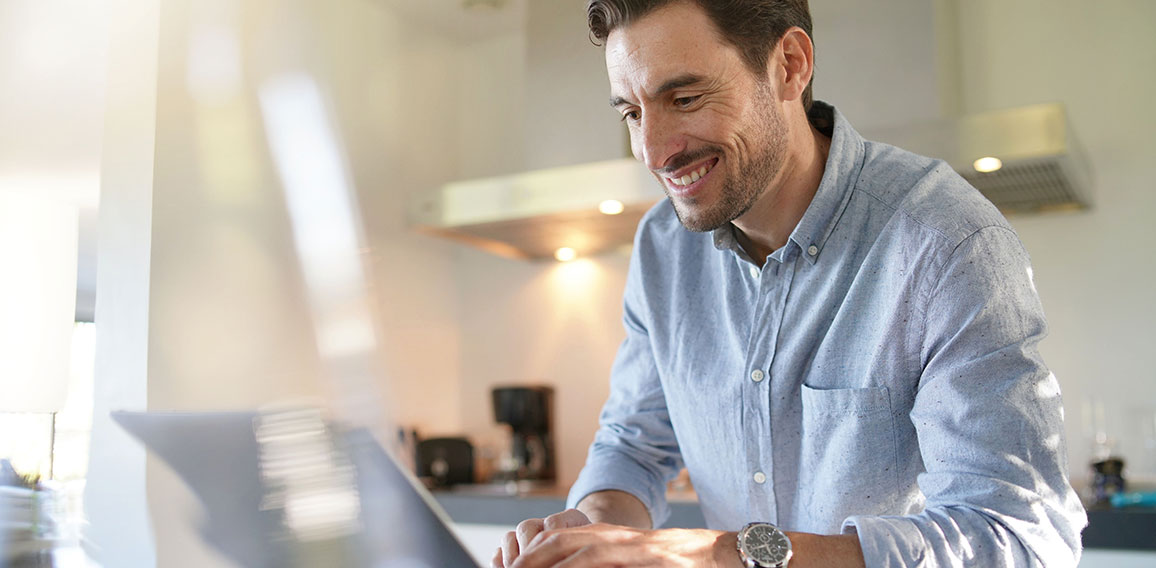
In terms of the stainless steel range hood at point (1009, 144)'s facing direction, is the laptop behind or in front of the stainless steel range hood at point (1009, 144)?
in front

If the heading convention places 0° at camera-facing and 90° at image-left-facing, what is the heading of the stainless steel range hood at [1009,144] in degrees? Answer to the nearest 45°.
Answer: approximately 45°

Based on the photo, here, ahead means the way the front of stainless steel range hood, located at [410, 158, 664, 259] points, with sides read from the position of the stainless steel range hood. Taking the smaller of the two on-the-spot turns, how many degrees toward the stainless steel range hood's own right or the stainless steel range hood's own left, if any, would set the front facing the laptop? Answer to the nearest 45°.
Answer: approximately 45° to the stainless steel range hood's own left

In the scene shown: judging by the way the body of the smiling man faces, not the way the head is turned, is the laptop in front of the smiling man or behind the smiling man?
in front

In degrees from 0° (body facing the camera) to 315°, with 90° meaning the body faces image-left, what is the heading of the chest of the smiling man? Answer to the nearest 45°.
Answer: approximately 45°

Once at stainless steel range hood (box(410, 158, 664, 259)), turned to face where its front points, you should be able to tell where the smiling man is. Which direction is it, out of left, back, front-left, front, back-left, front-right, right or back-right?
front-left

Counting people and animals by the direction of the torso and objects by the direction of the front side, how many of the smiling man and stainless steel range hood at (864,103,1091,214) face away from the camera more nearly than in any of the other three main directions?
0

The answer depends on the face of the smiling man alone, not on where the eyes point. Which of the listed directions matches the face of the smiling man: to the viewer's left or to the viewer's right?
to the viewer's left

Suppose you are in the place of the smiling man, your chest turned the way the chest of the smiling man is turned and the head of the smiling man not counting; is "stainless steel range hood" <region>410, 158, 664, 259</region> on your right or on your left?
on your right

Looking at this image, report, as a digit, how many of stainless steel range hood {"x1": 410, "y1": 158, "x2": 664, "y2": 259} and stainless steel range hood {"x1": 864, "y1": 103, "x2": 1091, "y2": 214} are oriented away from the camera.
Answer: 0
